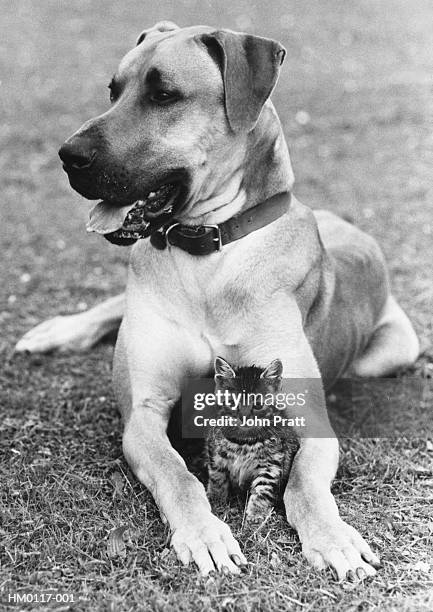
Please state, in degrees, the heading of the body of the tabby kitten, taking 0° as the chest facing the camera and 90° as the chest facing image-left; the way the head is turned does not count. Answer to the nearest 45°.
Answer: approximately 0°
